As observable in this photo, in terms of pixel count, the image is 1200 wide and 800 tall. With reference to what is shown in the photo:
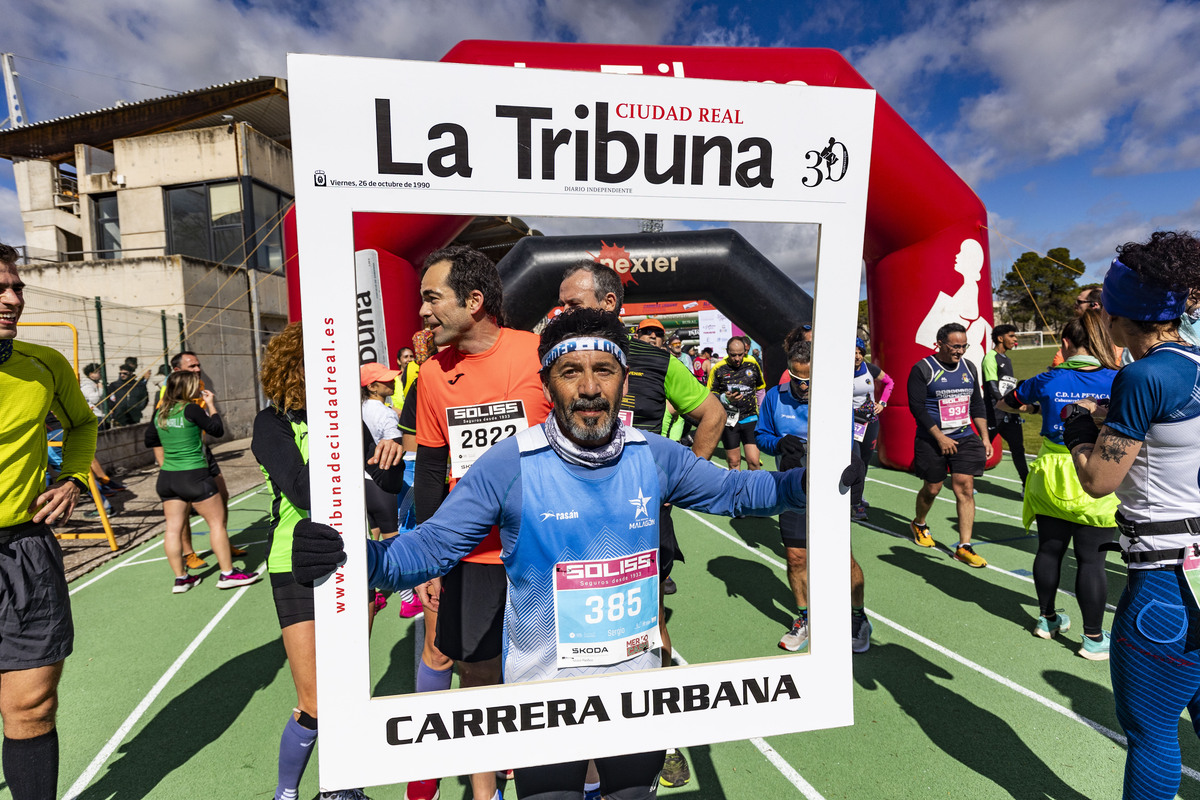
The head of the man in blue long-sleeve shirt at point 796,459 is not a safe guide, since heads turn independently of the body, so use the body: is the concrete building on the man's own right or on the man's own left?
on the man's own right

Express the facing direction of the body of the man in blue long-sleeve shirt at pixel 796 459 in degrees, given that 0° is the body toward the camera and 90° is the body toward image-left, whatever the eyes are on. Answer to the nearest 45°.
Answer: approximately 0°

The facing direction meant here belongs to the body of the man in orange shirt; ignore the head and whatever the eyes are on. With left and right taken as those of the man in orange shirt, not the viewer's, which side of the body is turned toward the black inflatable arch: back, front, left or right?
back

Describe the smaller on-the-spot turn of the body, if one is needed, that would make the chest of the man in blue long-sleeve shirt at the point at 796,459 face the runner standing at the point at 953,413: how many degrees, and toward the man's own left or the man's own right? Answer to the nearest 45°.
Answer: approximately 135° to the man's own left

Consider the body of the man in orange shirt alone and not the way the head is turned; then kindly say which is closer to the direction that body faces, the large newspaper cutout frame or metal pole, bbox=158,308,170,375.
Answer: the large newspaper cutout frame

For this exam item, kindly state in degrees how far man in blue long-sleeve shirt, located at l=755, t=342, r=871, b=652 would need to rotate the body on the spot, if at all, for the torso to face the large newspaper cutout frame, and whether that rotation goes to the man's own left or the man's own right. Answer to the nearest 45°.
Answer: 0° — they already face it

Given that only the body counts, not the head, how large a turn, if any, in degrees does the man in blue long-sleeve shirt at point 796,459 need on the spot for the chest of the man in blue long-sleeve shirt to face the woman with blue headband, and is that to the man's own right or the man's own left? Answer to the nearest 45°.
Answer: approximately 45° to the man's own left

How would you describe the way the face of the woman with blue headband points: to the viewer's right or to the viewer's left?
to the viewer's left

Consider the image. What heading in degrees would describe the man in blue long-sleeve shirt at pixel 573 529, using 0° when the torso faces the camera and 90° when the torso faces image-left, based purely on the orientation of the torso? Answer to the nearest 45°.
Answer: approximately 0°

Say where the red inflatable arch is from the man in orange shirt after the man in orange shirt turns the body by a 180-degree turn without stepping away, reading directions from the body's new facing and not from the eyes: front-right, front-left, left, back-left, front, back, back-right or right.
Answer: front

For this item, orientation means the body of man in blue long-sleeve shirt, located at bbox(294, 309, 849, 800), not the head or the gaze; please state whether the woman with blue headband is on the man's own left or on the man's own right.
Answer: on the man's own left

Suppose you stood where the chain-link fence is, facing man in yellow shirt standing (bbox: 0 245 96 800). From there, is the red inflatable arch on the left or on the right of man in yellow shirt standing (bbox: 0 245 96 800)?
left

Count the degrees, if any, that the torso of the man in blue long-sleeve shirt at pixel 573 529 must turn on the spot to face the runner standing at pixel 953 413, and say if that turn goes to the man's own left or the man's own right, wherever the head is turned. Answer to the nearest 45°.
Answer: approximately 135° to the man's own left

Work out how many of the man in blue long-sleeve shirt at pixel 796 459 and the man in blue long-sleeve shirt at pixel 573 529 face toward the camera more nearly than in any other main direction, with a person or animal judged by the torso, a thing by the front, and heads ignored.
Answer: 2

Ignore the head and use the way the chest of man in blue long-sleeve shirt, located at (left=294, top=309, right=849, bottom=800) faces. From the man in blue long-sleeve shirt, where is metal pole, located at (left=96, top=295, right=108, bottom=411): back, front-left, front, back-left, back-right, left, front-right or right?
back-right

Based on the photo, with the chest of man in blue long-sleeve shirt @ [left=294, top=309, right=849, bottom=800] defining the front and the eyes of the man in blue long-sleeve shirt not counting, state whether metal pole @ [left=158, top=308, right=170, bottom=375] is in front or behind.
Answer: behind
